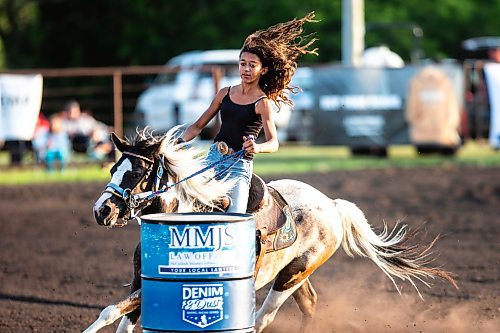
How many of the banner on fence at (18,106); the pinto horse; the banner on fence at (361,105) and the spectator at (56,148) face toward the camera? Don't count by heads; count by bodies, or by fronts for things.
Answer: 3

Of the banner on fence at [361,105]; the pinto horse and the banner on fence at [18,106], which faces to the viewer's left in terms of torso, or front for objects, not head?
the pinto horse

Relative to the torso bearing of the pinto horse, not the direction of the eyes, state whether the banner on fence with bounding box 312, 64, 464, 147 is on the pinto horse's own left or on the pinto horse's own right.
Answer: on the pinto horse's own right

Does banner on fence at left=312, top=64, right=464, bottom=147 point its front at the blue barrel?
yes

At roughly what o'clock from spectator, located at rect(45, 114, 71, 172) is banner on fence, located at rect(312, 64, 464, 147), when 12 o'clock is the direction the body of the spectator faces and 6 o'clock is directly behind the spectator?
The banner on fence is roughly at 9 o'clock from the spectator.

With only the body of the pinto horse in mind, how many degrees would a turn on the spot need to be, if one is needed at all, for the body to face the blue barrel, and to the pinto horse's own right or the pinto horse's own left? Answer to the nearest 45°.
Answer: approximately 90° to the pinto horse's own left

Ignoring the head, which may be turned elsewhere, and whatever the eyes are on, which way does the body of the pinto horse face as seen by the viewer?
to the viewer's left

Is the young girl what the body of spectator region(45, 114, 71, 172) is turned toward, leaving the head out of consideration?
yes

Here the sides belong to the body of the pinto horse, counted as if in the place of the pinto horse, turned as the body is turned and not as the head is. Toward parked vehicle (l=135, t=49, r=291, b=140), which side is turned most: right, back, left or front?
right

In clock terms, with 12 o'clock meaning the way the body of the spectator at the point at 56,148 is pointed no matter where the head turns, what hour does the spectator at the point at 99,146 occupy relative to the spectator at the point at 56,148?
the spectator at the point at 99,146 is roughly at 8 o'clock from the spectator at the point at 56,148.

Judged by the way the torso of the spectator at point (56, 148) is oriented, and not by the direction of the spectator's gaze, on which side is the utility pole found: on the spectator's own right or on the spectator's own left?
on the spectator's own left

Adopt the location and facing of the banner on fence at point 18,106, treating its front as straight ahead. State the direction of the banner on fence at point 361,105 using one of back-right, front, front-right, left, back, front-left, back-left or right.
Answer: left

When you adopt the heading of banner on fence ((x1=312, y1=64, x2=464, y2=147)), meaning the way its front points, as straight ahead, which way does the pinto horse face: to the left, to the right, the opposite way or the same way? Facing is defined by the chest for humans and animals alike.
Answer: to the right
